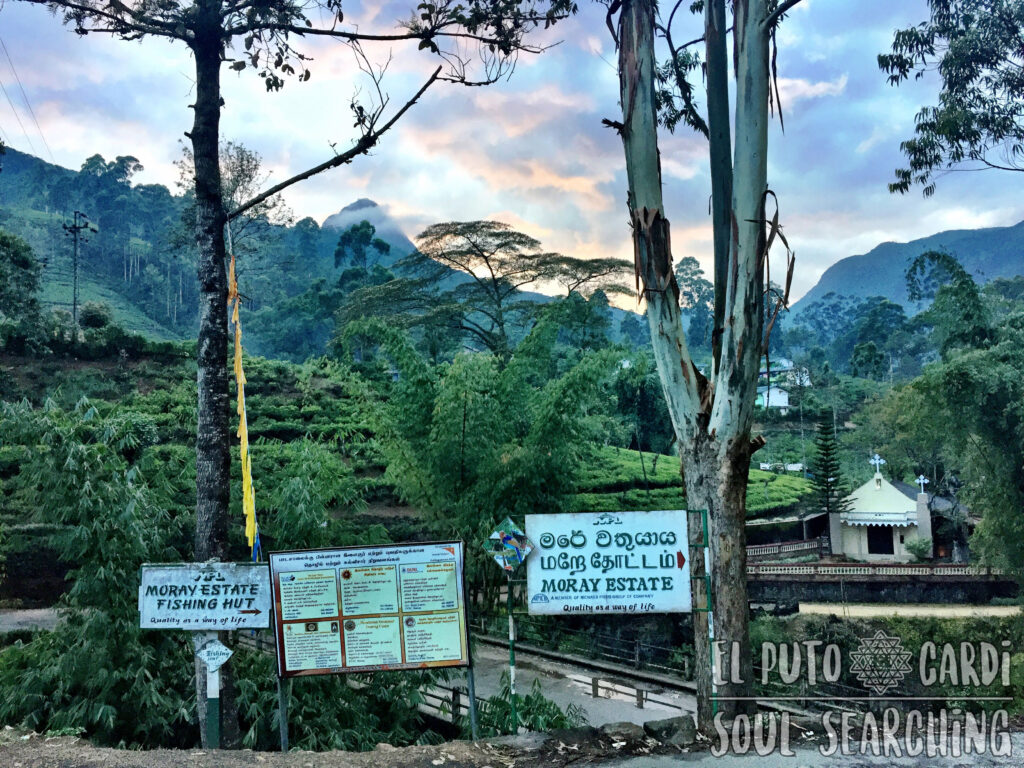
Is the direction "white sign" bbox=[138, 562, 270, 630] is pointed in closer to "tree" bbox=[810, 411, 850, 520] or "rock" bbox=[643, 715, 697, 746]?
the rock

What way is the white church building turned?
toward the camera

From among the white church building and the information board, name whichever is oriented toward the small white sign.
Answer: the white church building

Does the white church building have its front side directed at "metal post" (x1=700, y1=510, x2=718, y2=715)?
yes

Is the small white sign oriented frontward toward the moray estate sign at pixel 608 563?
no

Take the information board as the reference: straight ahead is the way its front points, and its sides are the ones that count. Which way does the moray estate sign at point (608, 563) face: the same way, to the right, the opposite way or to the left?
the same way

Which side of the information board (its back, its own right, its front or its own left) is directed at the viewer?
front

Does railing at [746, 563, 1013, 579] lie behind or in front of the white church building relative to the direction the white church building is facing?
in front

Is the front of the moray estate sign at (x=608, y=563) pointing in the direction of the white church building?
no

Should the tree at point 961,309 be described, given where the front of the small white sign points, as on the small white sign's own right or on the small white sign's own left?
on the small white sign's own left

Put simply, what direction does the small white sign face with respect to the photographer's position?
facing the viewer

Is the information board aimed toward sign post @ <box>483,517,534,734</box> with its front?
no
